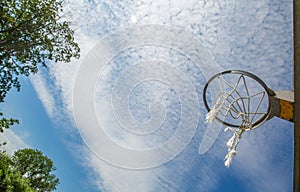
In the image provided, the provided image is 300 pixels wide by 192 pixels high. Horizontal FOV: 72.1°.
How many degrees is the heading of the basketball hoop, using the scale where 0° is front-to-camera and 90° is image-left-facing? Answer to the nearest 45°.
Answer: approximately 90°
